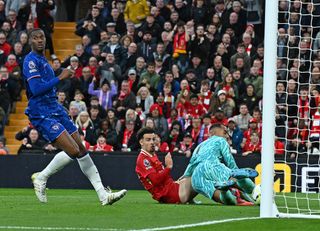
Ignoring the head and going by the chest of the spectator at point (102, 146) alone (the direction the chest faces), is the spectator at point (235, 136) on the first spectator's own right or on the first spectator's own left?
on the first spectator's own left

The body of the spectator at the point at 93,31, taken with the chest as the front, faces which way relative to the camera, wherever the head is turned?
toward the camera

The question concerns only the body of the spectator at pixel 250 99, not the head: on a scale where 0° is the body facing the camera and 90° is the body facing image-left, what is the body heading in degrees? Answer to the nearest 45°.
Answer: approximately 0°

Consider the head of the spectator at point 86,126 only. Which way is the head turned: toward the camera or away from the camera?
toward the camera

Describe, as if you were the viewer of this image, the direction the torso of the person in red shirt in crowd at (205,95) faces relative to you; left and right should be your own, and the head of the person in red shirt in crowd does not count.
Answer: facing the viewer

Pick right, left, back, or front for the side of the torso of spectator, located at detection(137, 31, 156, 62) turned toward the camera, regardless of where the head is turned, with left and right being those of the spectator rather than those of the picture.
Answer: front

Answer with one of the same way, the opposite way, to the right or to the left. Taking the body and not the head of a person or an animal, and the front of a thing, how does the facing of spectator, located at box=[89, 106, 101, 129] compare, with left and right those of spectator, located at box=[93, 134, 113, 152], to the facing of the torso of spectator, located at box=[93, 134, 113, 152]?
the same way

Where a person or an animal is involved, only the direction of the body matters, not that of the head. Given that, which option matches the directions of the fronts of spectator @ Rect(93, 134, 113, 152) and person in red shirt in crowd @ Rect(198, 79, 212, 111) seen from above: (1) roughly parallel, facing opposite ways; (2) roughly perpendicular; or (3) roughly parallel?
roughly parallel

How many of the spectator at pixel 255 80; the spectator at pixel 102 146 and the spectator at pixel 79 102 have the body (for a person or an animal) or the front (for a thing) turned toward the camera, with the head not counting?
3

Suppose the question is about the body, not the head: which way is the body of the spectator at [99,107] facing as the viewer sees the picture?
toward the camera

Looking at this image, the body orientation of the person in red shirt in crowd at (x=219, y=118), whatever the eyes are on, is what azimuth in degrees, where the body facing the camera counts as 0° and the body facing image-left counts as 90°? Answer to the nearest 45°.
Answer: approximately 0°

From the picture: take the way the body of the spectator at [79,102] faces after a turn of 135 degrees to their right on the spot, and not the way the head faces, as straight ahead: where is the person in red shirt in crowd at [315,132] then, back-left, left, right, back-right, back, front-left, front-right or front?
back

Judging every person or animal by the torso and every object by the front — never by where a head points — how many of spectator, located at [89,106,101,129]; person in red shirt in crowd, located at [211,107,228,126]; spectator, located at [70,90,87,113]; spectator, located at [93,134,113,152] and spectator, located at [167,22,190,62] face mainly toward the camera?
5

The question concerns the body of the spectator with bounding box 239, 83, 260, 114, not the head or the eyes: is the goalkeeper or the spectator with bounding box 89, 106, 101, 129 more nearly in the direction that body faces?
the goalkeeper

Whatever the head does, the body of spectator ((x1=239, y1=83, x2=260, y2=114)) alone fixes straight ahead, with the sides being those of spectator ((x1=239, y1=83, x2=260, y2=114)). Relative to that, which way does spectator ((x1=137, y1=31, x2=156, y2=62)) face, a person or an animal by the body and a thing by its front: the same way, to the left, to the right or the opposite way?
the same way
